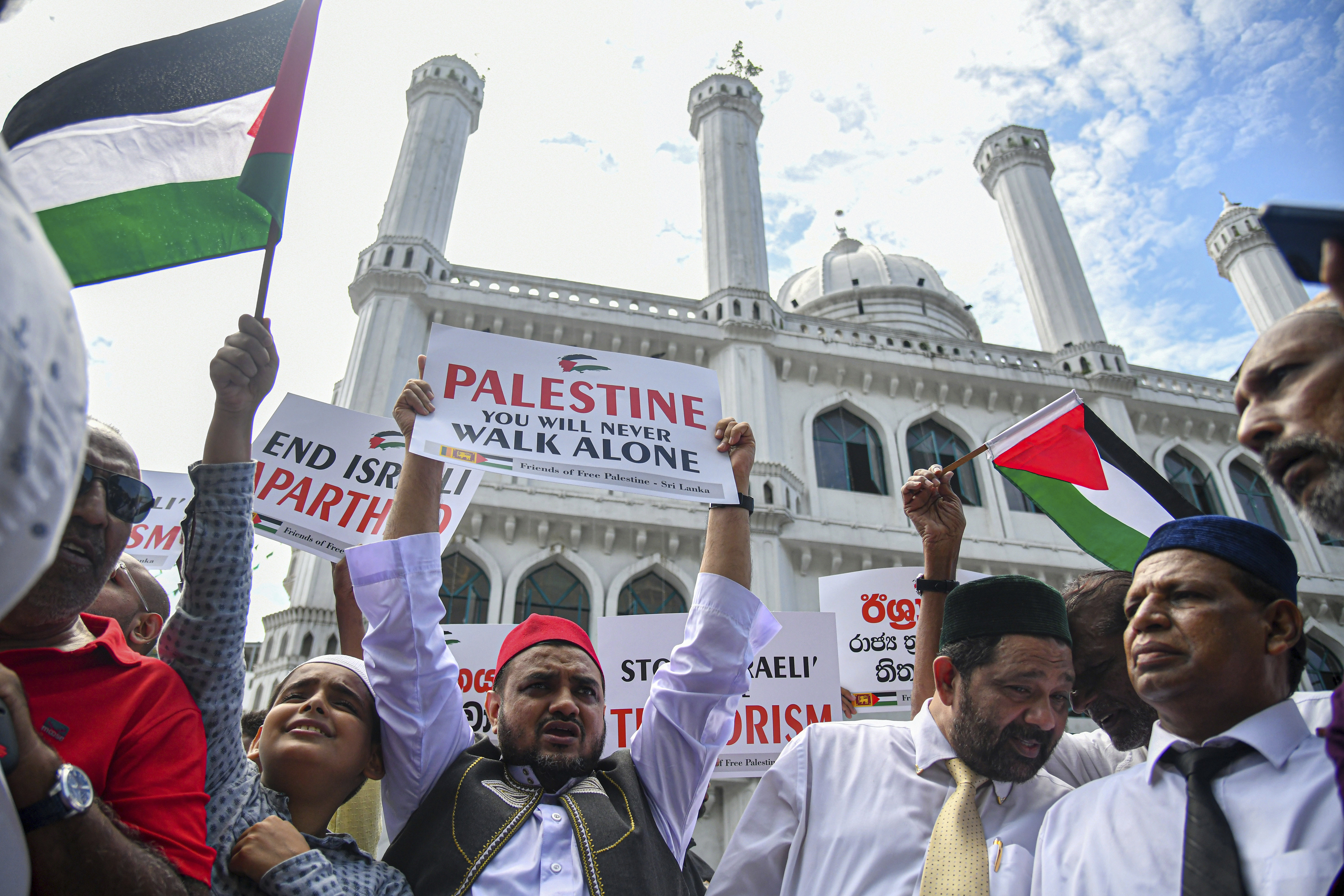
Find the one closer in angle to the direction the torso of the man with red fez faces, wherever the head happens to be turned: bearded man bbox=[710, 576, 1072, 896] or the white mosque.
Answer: the bearded man

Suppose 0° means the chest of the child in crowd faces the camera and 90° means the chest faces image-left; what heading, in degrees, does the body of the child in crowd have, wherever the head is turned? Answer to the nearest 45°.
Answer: approximately 0°

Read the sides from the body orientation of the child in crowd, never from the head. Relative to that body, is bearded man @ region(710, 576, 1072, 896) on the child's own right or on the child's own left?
on the child's own left

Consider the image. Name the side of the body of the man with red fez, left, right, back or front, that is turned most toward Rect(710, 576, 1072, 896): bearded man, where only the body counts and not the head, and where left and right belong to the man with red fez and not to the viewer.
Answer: left

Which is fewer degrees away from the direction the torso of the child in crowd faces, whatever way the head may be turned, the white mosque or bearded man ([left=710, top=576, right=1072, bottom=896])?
the bearded man

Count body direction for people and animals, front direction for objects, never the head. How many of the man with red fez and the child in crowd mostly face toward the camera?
2

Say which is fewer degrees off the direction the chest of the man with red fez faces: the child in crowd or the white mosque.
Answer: the child in crowd

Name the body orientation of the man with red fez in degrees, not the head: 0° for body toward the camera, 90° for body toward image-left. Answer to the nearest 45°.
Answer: approximately 0°
